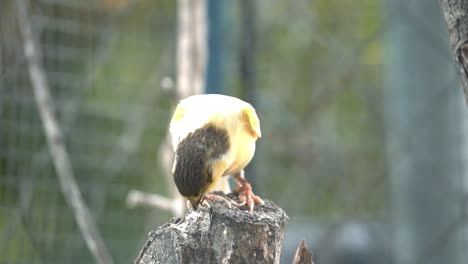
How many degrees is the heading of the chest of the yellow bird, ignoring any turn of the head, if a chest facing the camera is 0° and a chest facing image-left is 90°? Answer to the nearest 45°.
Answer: approximately 45°
